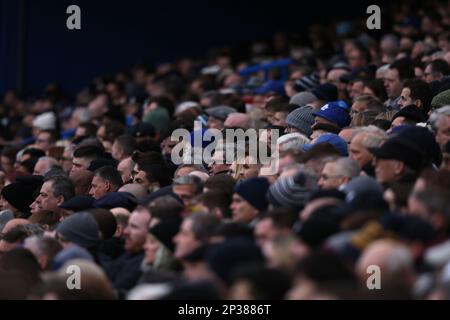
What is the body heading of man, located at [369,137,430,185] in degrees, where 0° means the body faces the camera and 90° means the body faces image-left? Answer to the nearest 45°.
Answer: approximately 90°

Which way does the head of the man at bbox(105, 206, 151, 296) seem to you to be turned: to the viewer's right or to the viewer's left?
to the viewer's left

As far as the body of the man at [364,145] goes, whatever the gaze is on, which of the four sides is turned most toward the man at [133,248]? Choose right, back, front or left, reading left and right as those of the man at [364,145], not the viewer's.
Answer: front
